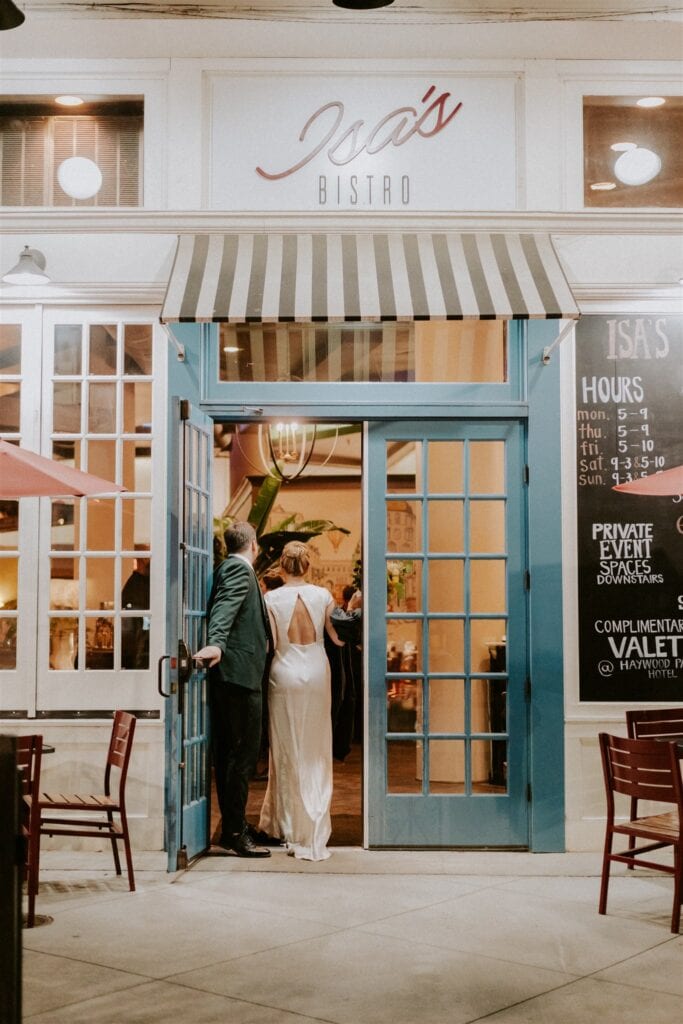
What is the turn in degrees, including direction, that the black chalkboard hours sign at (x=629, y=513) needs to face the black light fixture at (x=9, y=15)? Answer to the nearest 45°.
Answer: approximately 45° to its right

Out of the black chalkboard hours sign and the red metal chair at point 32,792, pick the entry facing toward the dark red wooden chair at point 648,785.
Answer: the black chalkboard hours sign

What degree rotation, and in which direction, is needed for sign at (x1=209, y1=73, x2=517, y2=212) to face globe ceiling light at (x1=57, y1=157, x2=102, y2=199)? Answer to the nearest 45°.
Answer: approximately 90° to its right

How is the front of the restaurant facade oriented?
toward the camera

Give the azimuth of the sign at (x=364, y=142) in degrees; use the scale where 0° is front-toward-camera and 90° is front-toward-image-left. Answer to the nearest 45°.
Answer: approximately 0°

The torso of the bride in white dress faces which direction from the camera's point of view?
away from the camera

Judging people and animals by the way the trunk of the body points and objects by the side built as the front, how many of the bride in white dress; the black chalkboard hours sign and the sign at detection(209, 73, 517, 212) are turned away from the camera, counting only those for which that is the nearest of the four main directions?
1

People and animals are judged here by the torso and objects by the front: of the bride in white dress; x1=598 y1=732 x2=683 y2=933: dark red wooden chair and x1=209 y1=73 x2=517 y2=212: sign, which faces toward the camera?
the sign

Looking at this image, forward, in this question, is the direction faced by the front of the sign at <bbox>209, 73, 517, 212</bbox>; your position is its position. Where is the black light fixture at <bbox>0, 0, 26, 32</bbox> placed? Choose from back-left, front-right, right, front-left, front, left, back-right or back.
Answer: front-right

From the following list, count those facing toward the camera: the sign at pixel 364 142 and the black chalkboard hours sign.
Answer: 2

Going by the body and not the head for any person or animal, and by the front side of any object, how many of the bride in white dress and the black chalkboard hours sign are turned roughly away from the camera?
1

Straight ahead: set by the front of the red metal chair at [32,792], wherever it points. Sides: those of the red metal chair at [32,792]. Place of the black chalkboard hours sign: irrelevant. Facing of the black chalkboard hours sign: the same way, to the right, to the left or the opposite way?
to the left

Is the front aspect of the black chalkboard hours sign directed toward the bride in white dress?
no

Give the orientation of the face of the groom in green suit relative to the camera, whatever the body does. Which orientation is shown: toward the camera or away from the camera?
away from the camera
